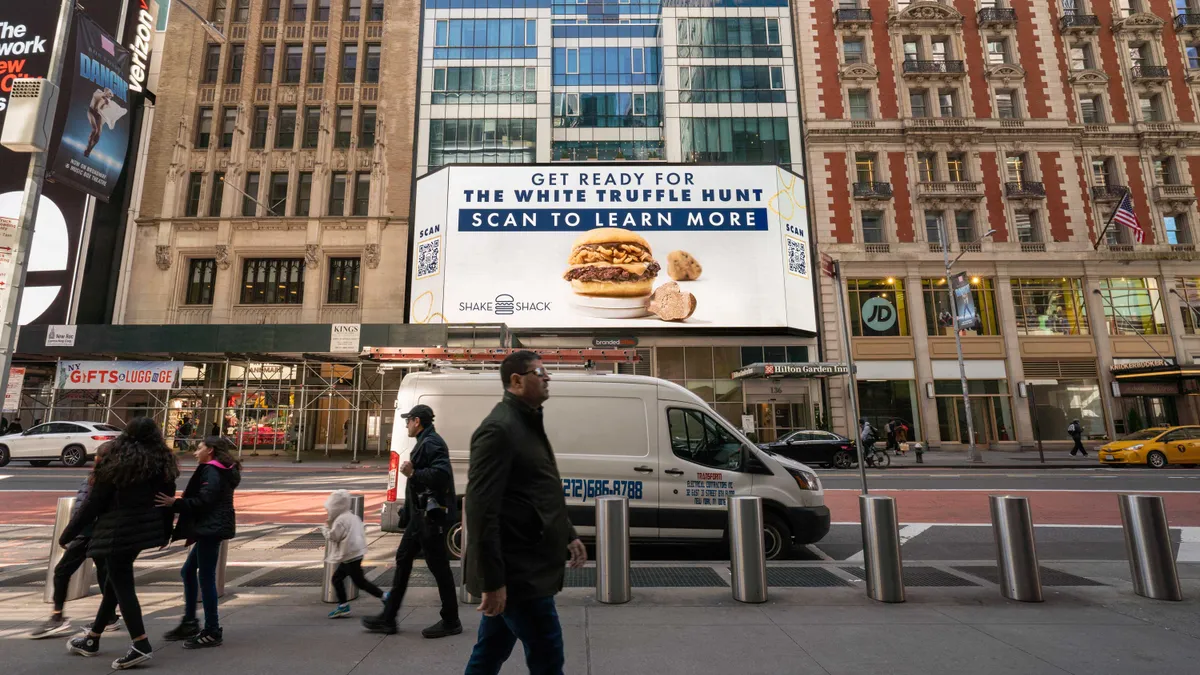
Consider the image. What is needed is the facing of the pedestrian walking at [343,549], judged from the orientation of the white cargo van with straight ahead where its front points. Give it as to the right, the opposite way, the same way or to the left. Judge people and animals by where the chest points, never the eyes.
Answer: the opposite way

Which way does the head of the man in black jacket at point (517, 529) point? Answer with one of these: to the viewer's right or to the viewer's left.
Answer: to the viewer's right

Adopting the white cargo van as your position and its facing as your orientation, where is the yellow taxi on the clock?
The yellow taxi is roughly at 11 o'clock from the white cargo van.

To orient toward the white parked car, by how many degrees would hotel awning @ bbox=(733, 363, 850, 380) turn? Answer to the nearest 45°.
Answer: approximately 45° to its right

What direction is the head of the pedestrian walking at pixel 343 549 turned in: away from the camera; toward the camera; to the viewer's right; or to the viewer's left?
to the viewer's left

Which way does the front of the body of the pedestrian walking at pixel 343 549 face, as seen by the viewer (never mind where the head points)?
to the viewer's left

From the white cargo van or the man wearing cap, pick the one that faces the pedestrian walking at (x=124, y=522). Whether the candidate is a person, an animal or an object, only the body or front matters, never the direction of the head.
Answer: the man wearing cap

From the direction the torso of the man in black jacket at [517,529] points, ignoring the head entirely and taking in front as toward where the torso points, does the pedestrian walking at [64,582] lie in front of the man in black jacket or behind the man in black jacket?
behind

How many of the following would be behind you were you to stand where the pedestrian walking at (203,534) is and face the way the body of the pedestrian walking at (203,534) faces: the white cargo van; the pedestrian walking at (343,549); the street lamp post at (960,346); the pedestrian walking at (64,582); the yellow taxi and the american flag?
5
